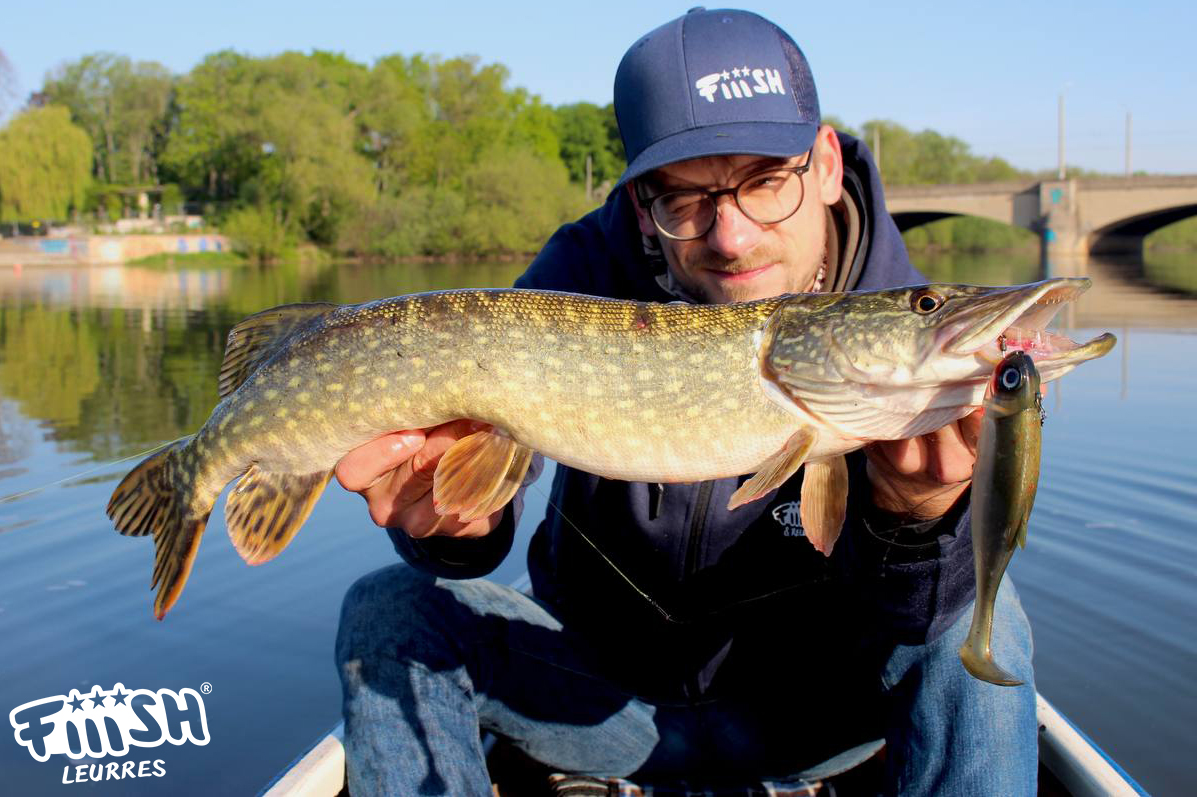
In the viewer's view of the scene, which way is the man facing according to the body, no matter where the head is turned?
toward the camera

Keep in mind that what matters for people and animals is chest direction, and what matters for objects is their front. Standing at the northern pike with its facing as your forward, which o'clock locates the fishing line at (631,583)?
The fishing line is roughly at 9 o'clock from the northern pike.

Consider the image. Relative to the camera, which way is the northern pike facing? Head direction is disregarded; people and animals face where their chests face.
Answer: to the viewer's right
